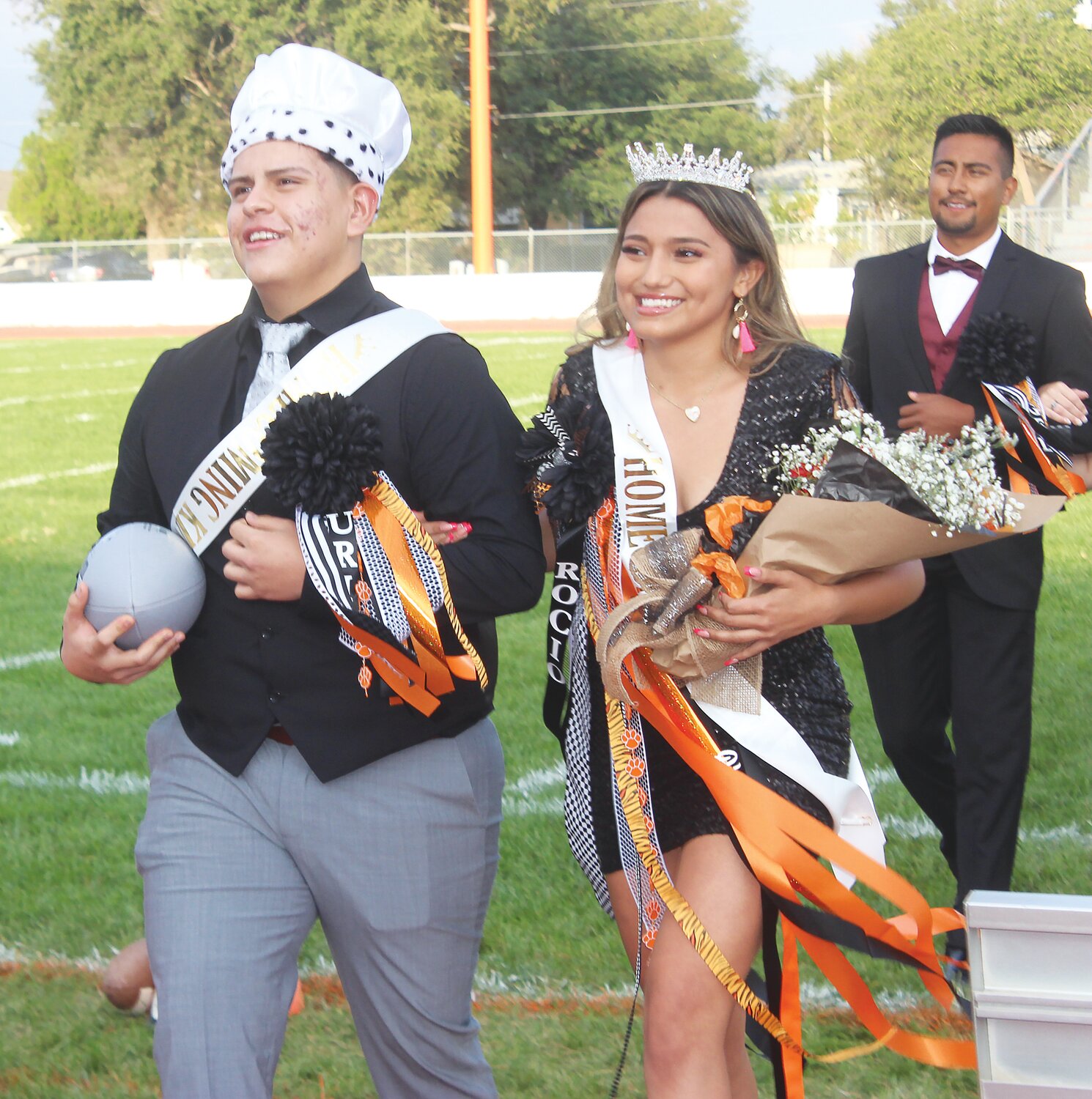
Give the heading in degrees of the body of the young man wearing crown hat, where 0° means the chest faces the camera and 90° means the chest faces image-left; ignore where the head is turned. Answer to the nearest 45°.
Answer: approximately 45°

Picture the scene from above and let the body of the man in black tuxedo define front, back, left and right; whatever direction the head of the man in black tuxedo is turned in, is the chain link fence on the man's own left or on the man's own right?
on the man's own right

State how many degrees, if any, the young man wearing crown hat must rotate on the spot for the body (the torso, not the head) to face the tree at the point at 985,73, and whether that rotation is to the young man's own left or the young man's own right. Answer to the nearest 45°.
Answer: approximately 180°

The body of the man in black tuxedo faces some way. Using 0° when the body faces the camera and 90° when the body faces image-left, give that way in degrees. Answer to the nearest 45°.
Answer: approximately 45°

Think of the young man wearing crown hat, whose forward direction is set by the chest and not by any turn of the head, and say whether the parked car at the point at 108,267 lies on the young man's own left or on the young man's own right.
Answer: on the young man's own right

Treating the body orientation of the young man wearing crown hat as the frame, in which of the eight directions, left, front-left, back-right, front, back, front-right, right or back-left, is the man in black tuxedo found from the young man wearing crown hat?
back
